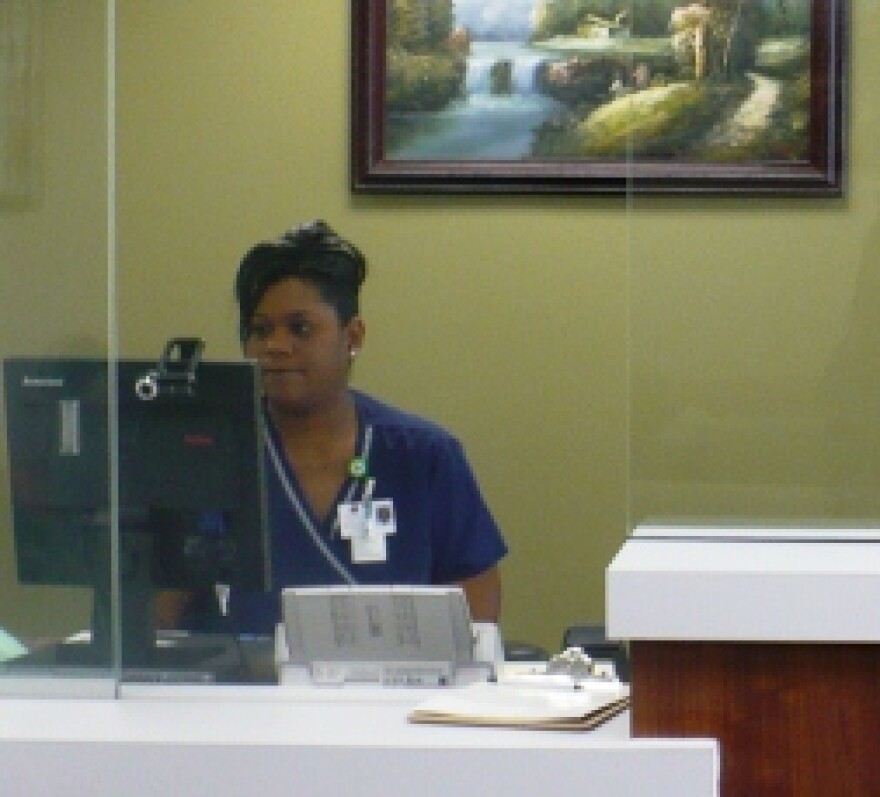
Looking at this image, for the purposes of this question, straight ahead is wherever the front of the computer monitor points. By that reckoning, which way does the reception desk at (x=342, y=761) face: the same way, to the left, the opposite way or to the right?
the opposite way

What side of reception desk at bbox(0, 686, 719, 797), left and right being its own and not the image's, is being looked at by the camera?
front

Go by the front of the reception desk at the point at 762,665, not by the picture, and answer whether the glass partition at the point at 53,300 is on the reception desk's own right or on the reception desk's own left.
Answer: on the reception desk's own right

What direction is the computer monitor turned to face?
away from the camera

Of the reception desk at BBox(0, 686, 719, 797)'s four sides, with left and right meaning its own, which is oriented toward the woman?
back

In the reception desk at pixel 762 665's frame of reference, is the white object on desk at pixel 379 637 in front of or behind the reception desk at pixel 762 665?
behind

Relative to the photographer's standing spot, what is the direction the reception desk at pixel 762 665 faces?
facing the viewer

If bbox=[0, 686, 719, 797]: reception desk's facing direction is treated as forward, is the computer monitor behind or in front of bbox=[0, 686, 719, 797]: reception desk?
behind

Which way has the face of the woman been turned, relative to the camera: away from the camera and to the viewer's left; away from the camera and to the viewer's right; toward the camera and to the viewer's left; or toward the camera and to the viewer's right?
toward the camera and to the viewer's left
